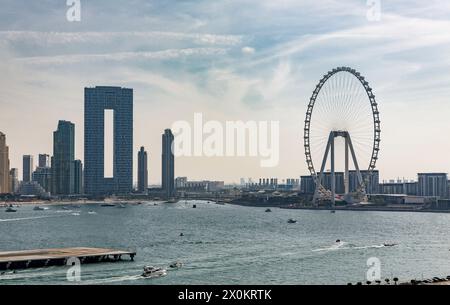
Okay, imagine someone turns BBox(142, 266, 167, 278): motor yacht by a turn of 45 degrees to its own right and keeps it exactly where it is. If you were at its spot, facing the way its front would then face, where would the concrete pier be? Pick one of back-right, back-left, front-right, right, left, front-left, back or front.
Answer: back

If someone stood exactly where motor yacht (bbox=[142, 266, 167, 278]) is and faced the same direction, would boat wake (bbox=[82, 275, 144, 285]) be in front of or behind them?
behind

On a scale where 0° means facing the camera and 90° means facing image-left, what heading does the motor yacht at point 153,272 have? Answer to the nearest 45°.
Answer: approximately 270°
